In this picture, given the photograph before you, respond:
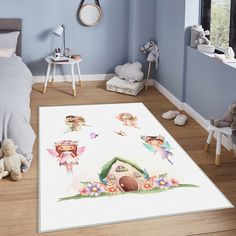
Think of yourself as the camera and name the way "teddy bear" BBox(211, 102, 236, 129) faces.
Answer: facing to the left of the viewer

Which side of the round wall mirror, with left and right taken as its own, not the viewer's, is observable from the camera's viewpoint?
front

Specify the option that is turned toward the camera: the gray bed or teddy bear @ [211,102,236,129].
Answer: the gray bed

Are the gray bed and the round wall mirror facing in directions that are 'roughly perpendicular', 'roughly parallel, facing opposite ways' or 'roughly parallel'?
roughly parallel

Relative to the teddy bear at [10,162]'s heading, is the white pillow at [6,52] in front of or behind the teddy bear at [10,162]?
behind

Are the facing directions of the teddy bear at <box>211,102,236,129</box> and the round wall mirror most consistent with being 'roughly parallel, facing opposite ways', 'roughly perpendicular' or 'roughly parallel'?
roughly perpendicular

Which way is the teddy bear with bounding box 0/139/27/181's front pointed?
toward the camera

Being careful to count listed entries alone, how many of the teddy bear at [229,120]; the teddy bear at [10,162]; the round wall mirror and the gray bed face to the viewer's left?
1

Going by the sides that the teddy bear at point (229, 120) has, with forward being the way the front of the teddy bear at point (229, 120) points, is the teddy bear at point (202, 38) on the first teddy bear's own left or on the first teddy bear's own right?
on the first teddy bear's own right

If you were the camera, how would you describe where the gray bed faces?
facing the viewer

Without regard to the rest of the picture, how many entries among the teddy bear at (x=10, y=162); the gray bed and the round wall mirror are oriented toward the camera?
3
